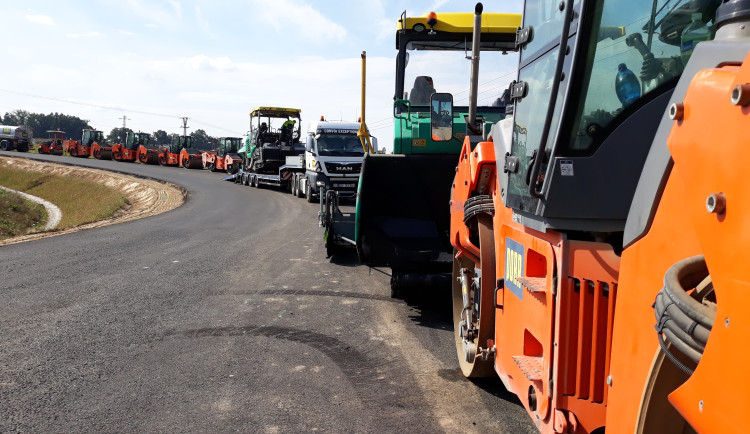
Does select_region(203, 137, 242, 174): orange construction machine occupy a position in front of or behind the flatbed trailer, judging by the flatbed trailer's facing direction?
behind

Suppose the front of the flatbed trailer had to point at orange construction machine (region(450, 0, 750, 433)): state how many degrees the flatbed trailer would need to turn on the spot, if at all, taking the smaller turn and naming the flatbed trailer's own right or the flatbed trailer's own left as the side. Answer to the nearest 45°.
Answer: approximately 45° to the flatbed trailer's own right

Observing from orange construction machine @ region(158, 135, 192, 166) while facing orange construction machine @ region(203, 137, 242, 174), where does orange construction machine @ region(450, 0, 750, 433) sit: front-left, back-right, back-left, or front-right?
front-right

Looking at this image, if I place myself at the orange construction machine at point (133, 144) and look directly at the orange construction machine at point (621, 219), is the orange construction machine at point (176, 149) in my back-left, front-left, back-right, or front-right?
front-left

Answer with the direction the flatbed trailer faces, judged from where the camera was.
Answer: facing the viewer and to the right of the viewer

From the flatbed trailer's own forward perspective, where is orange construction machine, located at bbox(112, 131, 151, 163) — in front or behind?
behind
